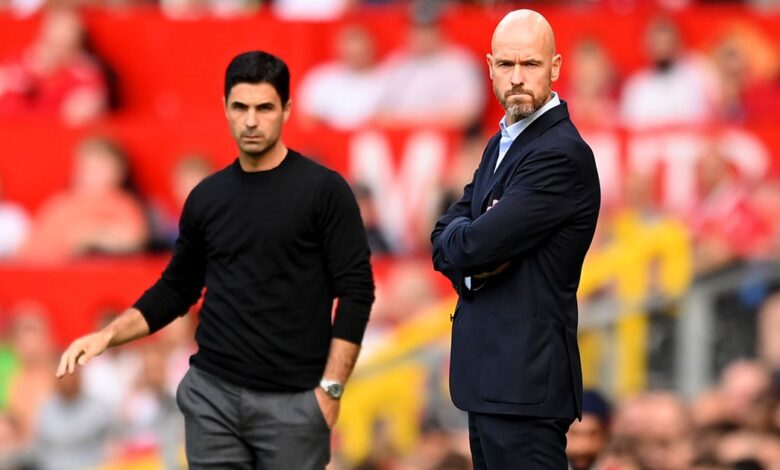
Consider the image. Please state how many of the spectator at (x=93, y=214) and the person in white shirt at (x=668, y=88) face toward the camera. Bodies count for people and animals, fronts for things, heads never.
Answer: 2

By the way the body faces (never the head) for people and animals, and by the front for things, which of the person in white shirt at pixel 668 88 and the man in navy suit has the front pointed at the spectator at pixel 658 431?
the person in white shirt

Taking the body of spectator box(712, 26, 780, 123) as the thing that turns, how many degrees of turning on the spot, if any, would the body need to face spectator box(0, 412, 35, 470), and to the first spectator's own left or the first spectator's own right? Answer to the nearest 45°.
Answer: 0° — they already face them

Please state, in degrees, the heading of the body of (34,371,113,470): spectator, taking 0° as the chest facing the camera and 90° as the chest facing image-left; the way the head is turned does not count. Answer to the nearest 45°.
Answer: approximately 0°

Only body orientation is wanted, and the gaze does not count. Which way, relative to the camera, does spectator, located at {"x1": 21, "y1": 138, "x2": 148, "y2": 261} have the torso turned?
toward the camera
